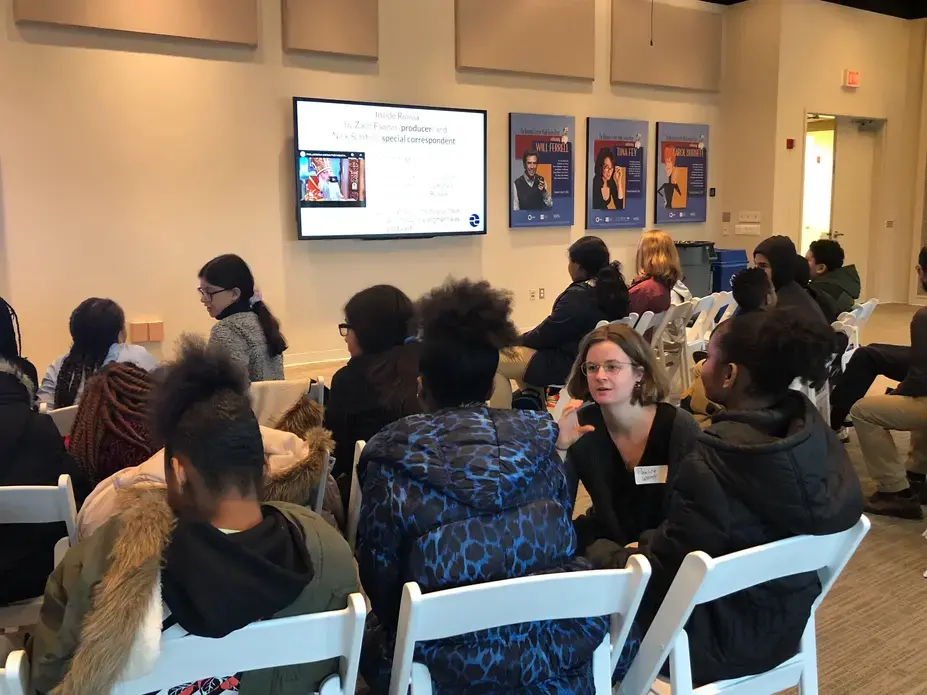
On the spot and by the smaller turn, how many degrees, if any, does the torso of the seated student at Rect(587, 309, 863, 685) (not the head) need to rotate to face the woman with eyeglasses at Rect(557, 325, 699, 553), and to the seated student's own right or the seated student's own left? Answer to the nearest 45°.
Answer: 0° — they already face them

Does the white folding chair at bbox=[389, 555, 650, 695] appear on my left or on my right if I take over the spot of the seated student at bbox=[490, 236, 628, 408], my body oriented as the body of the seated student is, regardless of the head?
on my left

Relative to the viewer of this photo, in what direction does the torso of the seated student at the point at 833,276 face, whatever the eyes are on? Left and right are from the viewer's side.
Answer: facing away from the viewer and to the left of the viewer

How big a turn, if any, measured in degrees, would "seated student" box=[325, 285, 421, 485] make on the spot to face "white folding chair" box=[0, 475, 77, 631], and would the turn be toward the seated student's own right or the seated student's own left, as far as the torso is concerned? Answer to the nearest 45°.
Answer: approximately 90° to the seated student's own left

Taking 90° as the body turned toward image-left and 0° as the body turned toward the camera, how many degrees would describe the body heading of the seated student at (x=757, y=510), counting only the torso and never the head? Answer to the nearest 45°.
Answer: approximately 135°

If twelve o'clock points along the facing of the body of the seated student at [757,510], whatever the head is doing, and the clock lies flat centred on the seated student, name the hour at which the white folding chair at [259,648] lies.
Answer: The white folding chair is roughly at 9 o'clock from the seated student.

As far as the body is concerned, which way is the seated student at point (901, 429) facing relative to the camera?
to the viewer's left

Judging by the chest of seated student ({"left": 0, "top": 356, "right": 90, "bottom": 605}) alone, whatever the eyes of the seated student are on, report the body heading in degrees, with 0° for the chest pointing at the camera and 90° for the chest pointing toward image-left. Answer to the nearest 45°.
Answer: approximately 180°

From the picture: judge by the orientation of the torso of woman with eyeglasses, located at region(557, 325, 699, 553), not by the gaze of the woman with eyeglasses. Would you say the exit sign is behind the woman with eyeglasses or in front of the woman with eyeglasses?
behind
